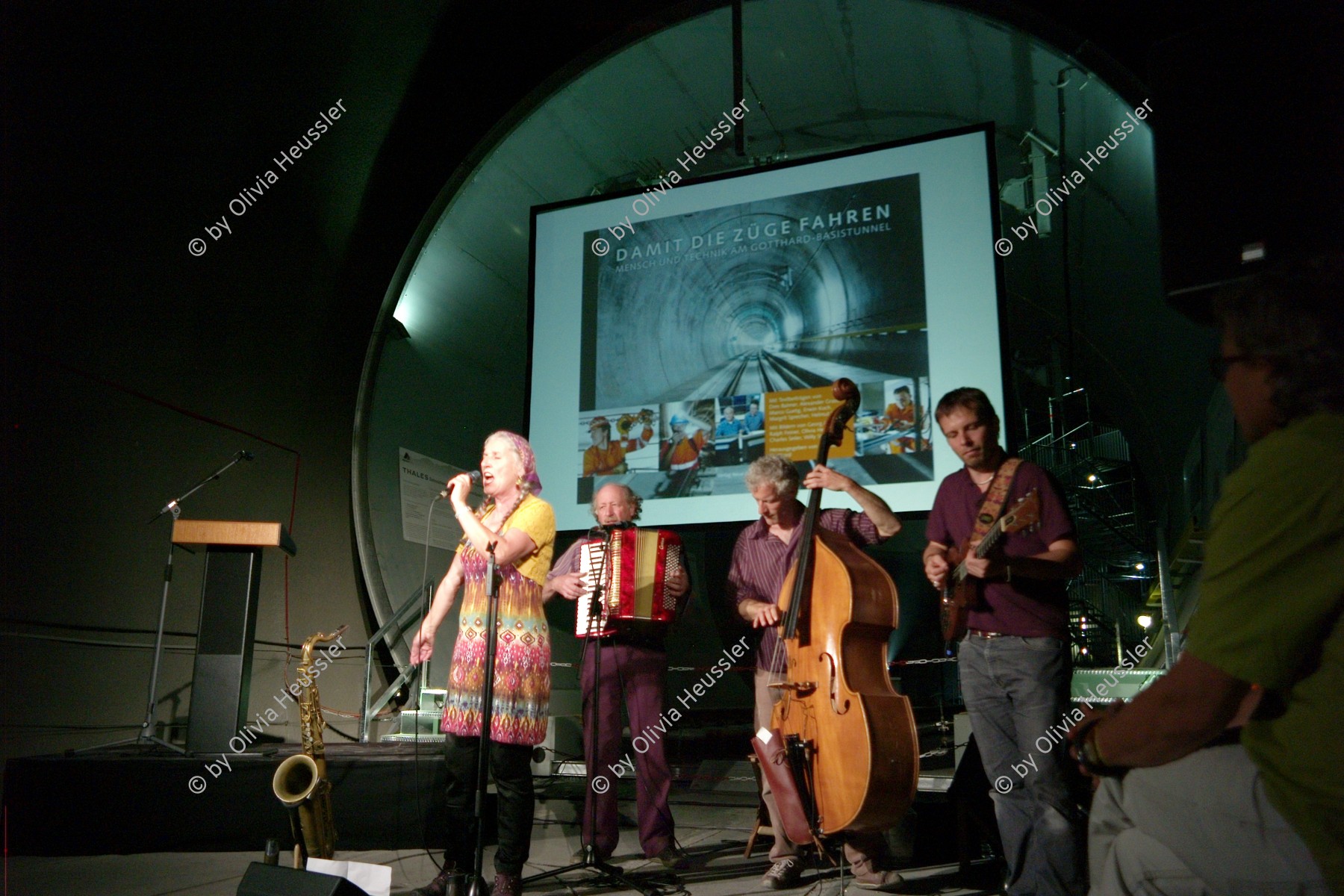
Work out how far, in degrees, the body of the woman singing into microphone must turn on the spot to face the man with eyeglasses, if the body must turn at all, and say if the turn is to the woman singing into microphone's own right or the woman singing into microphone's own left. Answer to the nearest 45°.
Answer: approximately 45° to the woman singing into microphone's own left

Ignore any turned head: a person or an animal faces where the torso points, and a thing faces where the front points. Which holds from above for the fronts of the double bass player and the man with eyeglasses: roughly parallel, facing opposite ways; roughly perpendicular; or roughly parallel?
roughly perpendicular

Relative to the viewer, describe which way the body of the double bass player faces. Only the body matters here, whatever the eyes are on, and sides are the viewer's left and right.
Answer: facing the viewer

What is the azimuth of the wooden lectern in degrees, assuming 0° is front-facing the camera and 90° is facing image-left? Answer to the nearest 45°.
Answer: approximately 45°

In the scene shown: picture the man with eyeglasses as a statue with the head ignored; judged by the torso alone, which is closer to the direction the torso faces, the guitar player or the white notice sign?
the white notice sign

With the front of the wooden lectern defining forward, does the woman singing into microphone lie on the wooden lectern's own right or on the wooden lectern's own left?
on the wooden lectern's own left

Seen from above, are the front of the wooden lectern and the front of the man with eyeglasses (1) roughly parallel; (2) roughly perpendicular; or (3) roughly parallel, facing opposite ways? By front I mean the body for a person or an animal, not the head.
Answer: roughly perpendicular

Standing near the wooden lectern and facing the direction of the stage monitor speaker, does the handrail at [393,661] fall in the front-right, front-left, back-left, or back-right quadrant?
back-left

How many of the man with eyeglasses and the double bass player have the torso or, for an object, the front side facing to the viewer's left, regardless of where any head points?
1

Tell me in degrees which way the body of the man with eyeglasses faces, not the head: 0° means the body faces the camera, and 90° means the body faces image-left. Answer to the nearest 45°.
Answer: approximately 90°

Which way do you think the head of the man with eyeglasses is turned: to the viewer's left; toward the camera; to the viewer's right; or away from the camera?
to the viewer's left

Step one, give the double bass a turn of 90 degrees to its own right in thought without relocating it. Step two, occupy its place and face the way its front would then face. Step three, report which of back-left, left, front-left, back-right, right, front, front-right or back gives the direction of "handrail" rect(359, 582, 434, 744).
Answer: front

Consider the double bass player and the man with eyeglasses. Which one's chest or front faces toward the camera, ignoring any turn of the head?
the double bass player

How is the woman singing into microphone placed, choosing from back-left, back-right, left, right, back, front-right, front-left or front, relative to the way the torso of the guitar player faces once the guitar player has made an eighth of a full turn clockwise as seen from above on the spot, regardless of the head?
front
